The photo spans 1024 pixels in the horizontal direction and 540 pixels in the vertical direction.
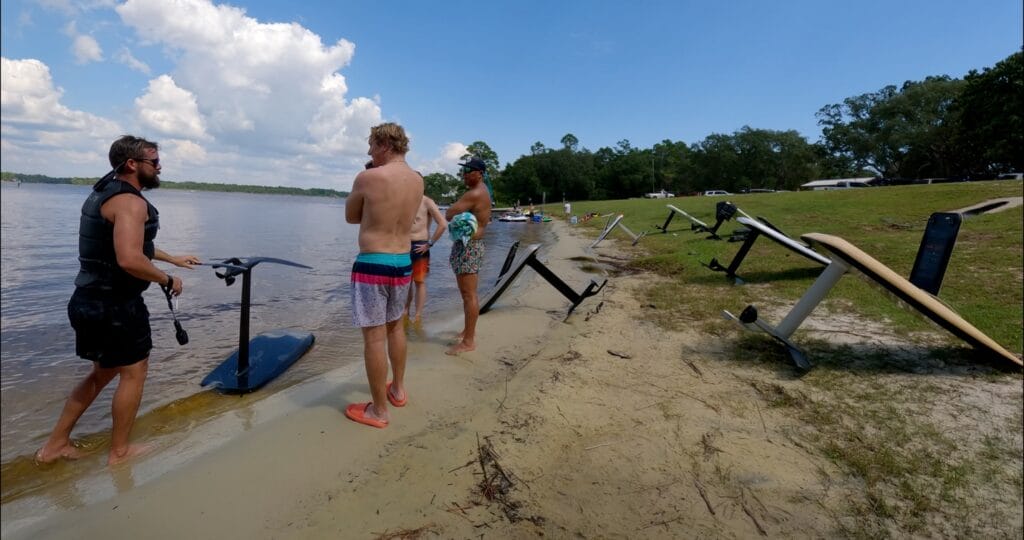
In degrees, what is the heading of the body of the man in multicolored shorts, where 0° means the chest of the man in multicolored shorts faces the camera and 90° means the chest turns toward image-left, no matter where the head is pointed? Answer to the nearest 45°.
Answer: approximately 135°

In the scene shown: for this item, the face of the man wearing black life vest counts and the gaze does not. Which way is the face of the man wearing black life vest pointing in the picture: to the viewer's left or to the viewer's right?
to the viewer's right

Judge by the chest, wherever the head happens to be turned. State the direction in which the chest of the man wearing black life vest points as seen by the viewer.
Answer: to the viewer's right

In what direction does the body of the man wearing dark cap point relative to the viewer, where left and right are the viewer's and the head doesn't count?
facing to the left of the viewer
